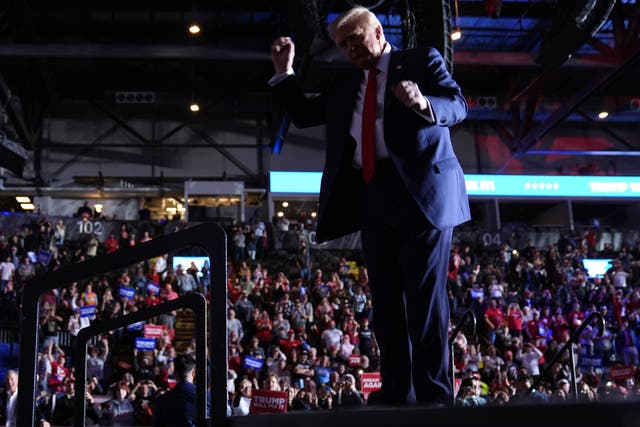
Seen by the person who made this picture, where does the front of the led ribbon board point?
facing the viewer

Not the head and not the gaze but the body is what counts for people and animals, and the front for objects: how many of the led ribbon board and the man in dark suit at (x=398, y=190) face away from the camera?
0

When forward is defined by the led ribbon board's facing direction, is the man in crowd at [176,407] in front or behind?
in front

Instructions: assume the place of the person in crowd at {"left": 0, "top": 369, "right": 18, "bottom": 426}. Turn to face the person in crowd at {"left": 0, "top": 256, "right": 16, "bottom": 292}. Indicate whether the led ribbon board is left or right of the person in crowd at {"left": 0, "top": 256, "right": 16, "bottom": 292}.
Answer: right

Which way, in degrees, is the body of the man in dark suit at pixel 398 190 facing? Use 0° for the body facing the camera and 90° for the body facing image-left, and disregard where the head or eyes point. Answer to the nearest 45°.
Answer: approximately 45°

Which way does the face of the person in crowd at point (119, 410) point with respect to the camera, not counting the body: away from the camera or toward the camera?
toward the camera

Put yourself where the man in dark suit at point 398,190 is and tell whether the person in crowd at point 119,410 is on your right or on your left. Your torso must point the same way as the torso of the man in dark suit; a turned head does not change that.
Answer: on your right

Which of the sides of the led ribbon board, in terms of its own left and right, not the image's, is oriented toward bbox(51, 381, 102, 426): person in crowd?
front

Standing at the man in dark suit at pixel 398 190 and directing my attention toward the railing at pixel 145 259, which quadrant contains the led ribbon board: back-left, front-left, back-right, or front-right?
back-right

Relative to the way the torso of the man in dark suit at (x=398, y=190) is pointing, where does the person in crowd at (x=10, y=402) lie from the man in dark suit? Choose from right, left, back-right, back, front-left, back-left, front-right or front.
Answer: right

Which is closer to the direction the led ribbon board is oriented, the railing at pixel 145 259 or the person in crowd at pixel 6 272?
the railing

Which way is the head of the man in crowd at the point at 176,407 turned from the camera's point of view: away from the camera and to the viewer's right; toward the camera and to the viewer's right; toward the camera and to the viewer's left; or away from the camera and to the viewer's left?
away from the camera and to the viewer's right

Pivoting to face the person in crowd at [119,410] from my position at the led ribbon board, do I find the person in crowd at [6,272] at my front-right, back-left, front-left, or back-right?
front-right

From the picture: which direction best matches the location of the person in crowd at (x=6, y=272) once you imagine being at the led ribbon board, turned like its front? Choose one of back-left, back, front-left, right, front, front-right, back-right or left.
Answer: front-right

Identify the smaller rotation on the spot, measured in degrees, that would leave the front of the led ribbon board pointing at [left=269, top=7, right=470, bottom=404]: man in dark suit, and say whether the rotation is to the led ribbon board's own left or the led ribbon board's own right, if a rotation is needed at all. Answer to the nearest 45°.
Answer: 0° — it already faces them

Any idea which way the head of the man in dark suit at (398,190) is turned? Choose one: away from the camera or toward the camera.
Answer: toward the camera

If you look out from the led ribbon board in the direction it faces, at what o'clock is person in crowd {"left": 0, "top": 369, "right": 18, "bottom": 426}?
The person in crowd is roughly at 1 o'clock from the led ribbon board.
